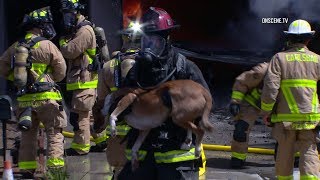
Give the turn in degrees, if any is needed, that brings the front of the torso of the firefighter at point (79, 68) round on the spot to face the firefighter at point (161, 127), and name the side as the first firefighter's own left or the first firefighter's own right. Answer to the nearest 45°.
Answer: approximately 90° to the first firefighter's own left

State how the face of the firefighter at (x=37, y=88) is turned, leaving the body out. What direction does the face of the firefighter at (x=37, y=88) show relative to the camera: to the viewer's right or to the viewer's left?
to the viewer's right

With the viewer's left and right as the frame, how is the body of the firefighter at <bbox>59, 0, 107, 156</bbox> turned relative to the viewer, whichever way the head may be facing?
facing to the left of the viewer

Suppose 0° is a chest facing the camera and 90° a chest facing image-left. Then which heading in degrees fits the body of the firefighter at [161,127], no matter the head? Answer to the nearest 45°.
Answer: approximately 45°

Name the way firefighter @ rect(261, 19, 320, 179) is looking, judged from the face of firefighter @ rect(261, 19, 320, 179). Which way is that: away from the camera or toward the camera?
away from the camera
